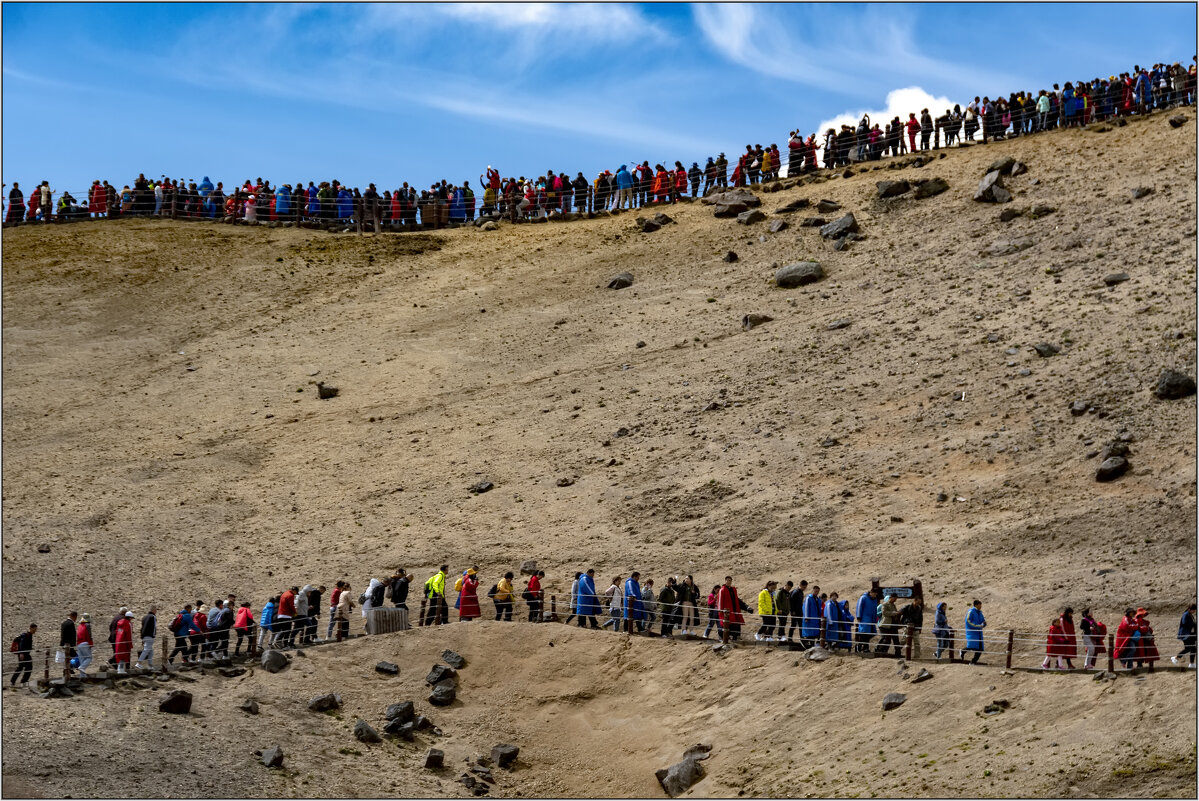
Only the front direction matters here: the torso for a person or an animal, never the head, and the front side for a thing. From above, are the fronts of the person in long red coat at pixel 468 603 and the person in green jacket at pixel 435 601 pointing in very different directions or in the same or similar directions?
same or similar directions

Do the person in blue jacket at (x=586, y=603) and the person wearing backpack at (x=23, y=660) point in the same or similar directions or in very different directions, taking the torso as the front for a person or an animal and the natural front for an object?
same or similar directions

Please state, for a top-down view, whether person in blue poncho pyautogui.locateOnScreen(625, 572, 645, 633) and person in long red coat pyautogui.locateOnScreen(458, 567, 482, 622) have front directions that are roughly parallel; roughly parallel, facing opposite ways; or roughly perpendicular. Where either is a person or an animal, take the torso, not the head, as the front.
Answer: roughly parallel

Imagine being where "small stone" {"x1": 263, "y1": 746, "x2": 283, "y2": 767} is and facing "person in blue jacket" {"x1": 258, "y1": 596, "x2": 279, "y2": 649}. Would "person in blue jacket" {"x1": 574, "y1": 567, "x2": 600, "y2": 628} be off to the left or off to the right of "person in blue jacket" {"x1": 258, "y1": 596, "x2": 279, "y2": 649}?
right

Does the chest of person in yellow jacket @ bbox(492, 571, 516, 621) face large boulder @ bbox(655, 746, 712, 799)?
no

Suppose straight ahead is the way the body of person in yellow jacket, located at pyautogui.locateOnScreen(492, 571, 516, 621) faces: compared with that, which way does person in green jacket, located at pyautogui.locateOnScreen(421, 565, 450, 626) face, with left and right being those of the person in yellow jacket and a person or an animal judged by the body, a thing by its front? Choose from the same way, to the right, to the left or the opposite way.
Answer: the same way

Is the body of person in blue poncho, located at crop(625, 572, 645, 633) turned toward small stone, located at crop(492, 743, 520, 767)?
no
